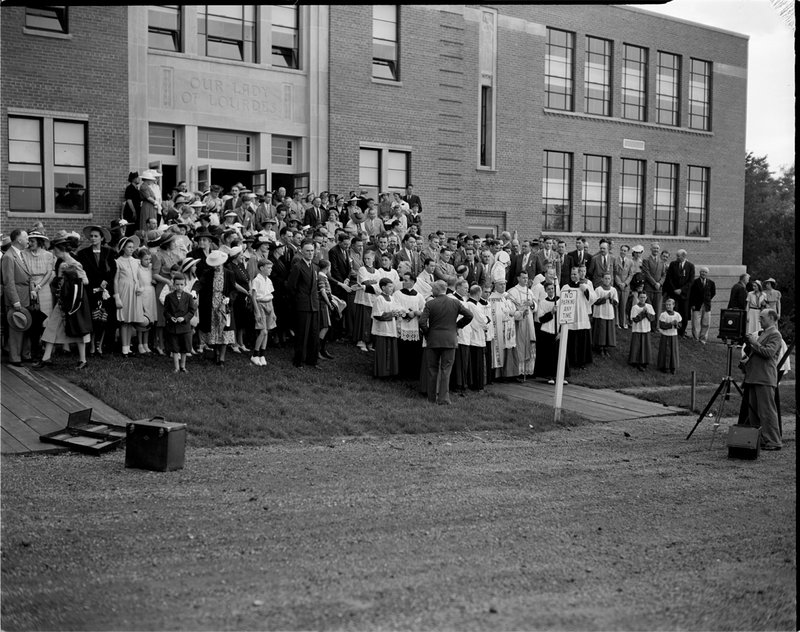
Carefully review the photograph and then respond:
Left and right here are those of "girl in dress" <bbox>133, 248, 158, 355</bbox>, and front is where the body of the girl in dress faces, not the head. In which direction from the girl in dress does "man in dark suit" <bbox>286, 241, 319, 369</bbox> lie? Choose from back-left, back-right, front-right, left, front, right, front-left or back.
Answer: front-left

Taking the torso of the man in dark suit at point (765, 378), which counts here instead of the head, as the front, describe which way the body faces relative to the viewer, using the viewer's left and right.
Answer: facing to the left of the viewer

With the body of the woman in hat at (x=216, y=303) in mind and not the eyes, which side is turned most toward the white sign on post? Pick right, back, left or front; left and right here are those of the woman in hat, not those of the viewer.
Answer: left

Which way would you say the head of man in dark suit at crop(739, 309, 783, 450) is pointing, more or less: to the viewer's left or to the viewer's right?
to the viewer's left

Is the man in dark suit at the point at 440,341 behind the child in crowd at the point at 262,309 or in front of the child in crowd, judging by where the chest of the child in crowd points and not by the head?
in front

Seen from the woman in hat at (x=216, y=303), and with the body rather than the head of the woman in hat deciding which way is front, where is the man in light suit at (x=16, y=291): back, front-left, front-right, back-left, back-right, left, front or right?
right

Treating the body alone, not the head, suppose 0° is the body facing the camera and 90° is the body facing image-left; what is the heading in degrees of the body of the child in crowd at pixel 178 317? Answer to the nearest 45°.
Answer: approximately 0°

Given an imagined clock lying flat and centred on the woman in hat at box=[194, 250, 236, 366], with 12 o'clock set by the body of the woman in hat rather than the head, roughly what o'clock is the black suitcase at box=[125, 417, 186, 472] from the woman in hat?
The black suitcase is roughly at 12 o'clock from the woman in hat.

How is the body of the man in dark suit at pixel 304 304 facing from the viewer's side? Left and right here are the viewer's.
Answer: facing the viewer and to the right of the viewer

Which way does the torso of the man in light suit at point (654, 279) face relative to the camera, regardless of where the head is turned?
toward the camera

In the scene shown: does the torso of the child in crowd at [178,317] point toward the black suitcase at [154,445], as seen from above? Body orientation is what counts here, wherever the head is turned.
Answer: yes

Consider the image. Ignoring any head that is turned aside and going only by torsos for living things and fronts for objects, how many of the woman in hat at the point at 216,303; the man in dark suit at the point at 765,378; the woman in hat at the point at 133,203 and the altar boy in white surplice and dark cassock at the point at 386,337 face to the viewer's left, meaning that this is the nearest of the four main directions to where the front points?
1

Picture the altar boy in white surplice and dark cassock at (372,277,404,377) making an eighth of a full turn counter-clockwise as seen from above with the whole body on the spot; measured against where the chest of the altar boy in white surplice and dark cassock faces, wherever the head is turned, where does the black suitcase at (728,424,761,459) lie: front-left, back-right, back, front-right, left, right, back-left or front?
front-right
